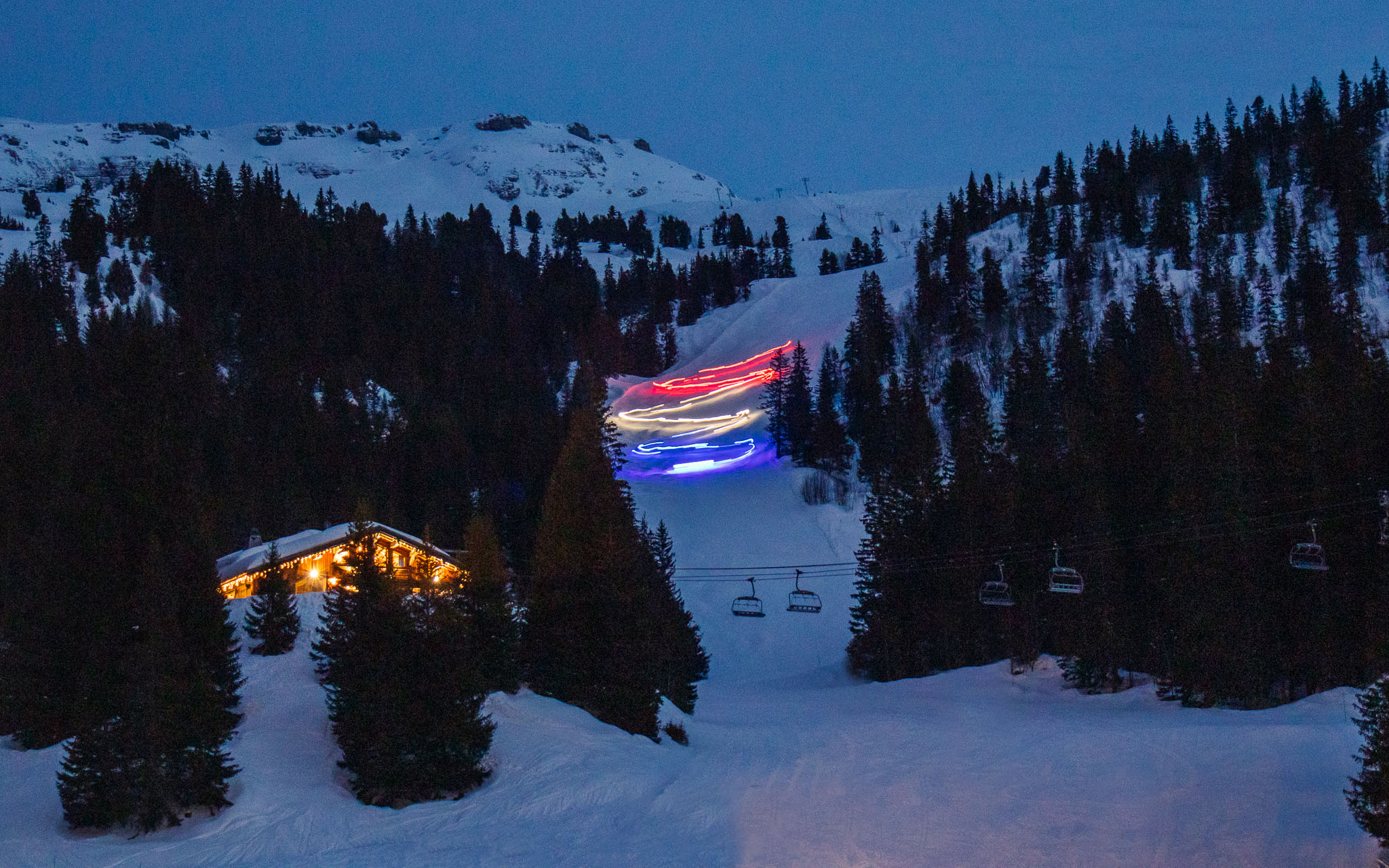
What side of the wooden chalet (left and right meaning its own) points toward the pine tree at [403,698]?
front

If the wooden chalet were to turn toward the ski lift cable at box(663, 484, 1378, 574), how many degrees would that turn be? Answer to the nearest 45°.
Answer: approximately 45° to its left
